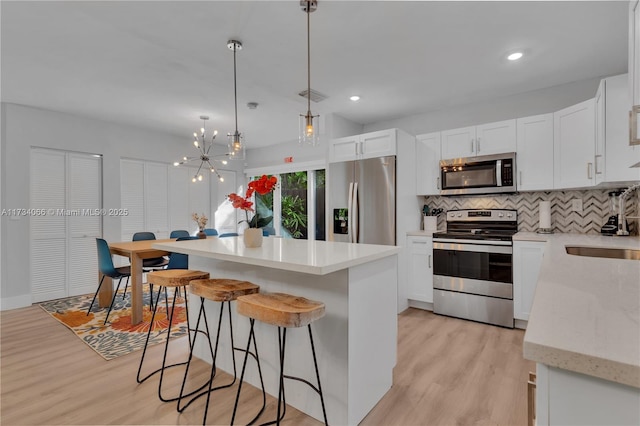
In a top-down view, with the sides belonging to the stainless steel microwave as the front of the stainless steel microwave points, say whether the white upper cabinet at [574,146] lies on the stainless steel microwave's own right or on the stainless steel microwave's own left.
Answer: on the stainless steel microwave's own left

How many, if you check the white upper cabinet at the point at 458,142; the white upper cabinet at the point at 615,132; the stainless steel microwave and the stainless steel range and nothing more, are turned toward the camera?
3

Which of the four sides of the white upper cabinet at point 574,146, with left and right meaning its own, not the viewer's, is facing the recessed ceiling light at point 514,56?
front

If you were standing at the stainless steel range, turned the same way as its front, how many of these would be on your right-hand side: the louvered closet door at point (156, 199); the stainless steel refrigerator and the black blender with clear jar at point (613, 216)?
2

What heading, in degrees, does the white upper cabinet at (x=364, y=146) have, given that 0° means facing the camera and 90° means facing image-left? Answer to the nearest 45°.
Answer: approximately 45°

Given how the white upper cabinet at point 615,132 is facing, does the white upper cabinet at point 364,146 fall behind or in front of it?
in front

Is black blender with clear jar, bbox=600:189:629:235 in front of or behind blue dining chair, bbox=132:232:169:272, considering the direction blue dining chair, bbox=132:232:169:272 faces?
in front

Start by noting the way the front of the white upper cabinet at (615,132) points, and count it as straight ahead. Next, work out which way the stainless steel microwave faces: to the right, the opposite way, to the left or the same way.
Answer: to the left

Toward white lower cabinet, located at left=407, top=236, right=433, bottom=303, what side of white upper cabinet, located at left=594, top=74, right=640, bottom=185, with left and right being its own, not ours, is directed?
front

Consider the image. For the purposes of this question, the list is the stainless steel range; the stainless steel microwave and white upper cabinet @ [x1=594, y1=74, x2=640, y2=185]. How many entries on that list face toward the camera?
2

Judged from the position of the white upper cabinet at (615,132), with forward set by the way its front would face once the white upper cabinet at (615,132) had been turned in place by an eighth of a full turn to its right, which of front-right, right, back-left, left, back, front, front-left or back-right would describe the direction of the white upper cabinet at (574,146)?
front
